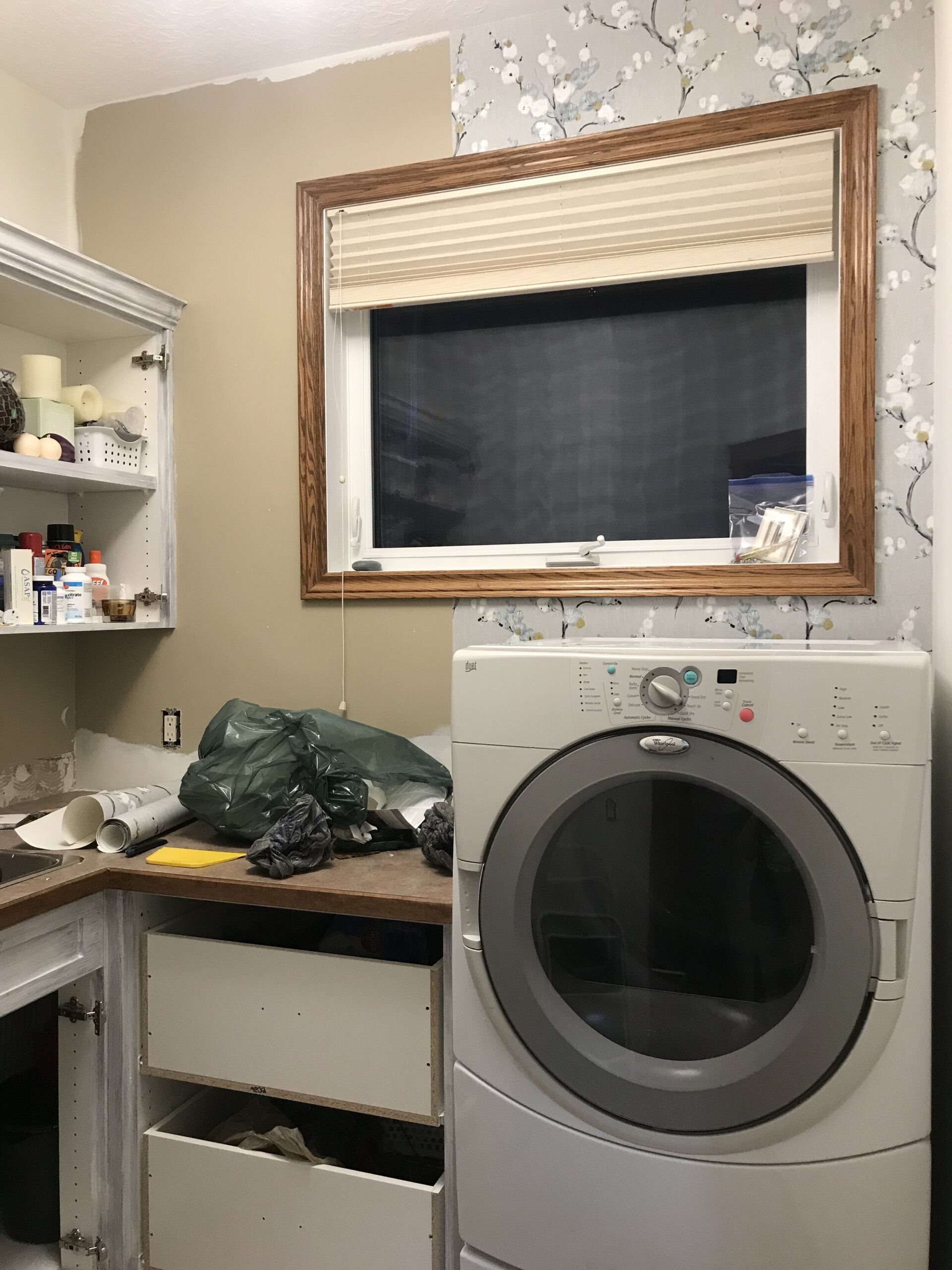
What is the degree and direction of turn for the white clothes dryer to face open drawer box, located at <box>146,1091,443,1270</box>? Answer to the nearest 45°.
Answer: approximately 90° to its right

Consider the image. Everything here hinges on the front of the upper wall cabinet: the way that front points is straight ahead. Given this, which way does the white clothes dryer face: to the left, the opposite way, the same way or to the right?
to the right

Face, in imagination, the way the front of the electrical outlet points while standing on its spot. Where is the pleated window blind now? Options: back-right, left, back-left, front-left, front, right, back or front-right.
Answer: left

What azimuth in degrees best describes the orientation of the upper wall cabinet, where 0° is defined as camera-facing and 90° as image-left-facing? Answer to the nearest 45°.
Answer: approximately 315°

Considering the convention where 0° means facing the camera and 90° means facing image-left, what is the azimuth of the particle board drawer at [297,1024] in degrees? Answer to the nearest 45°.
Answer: approximately 45°

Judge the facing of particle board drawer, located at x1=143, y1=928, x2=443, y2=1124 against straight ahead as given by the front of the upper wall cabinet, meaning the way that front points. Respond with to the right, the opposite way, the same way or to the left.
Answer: to the right
